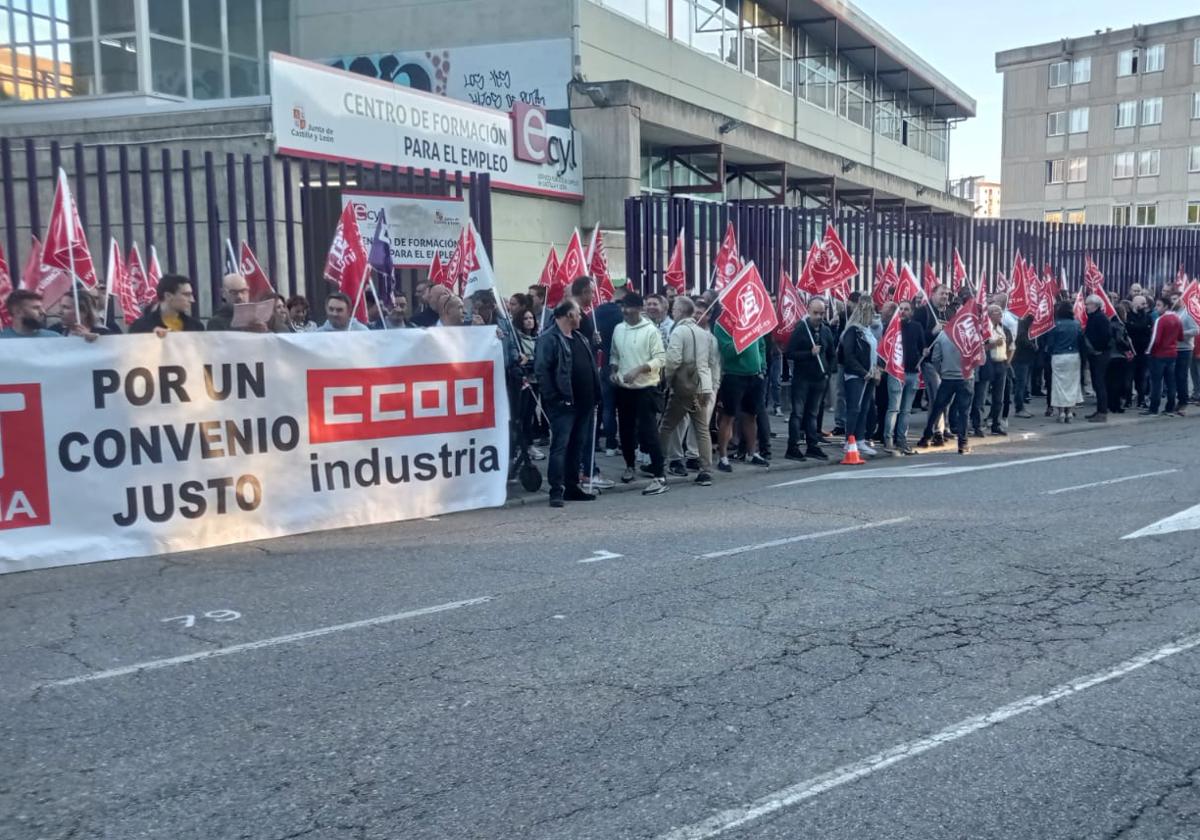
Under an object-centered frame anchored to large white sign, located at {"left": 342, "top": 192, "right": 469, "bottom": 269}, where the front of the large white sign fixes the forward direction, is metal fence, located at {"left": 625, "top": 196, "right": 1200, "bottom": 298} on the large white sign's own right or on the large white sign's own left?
on the large white sign's own left

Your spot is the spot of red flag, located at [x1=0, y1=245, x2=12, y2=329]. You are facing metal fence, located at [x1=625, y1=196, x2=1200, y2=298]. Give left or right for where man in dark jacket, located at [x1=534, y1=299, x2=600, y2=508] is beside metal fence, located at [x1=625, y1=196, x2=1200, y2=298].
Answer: right

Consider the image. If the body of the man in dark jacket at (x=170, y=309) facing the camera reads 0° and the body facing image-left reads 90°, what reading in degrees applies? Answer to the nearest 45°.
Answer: approximately 315°

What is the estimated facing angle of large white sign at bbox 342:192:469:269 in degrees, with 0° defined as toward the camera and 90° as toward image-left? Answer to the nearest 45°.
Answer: approximately 0°

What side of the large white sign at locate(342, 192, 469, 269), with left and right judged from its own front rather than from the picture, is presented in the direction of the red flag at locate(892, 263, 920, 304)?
left

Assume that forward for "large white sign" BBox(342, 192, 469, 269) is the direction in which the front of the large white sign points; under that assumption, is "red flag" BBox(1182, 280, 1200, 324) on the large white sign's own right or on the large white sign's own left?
on the large white sign's own left

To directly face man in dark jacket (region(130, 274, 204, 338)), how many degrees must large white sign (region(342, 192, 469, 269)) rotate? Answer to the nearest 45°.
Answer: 0° — it already faces them
